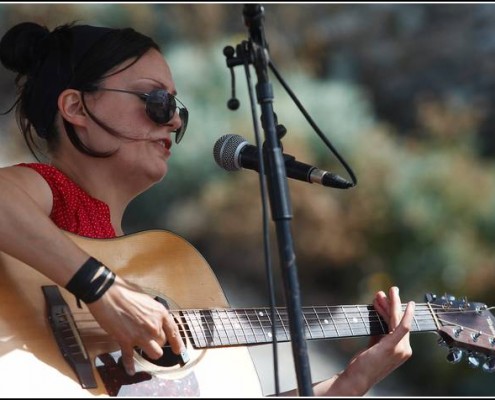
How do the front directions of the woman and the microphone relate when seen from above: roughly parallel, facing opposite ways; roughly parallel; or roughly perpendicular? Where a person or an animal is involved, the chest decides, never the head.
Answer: roughly parallel, facing opposite ways

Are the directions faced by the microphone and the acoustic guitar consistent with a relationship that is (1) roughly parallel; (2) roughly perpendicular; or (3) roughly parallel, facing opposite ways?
roughly perpendicular

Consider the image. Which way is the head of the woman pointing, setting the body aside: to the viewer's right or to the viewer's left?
to the viewer's right

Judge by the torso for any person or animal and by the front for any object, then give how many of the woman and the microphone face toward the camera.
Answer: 0

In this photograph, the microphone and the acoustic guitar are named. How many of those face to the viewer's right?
0

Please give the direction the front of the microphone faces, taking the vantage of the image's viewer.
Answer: facing to the left of the viewer

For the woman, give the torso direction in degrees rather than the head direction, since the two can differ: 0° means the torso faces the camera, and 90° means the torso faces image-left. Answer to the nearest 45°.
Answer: approximately 270°

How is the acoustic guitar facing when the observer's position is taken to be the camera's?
facing the viewer
